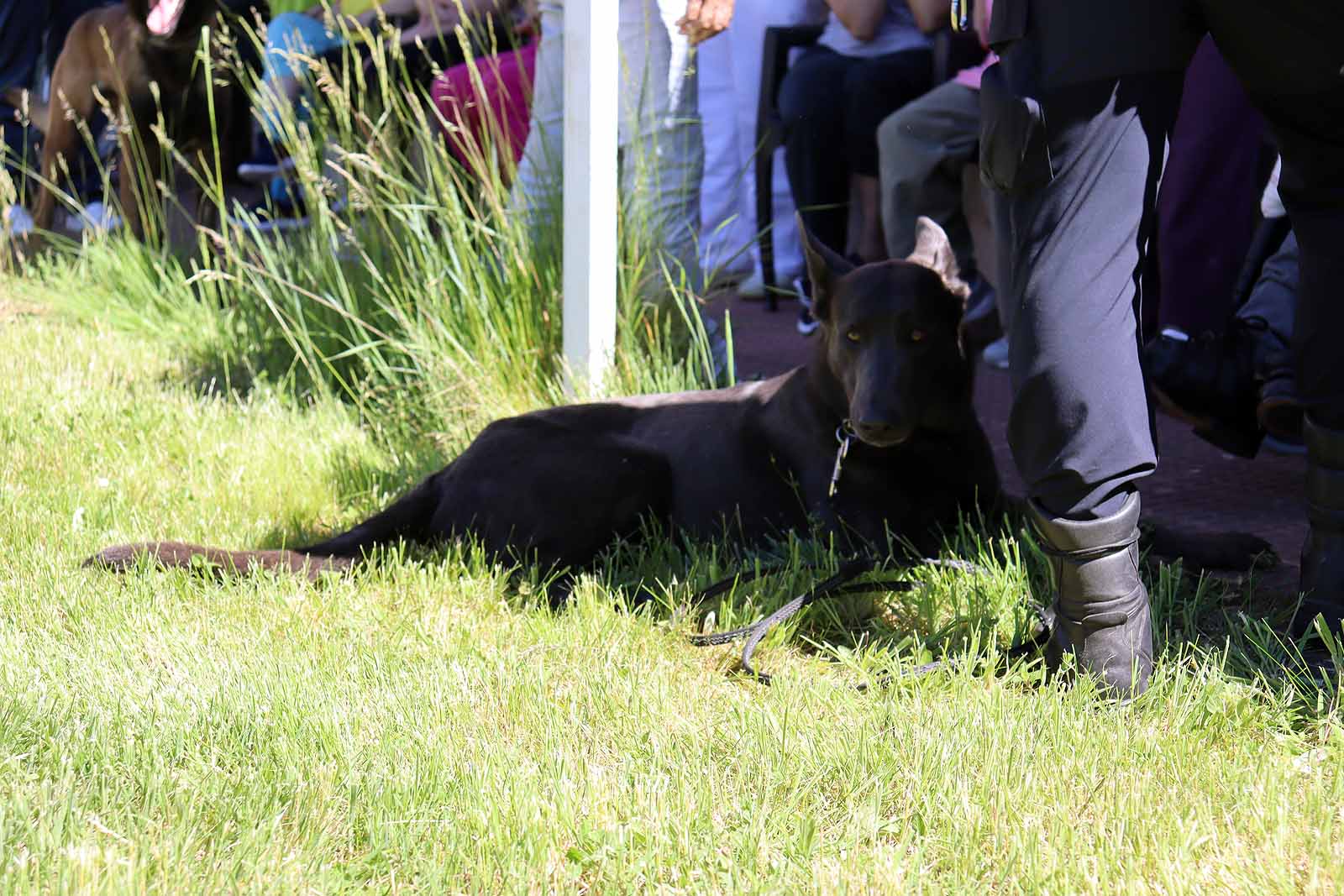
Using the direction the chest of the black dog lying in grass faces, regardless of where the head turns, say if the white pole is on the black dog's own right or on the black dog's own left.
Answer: on the black dog's own left

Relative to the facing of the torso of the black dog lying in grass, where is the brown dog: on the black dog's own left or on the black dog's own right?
on the black dog's own left

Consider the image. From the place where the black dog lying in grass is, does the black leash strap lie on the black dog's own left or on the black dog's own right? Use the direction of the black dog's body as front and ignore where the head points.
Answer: on the black dog's own right

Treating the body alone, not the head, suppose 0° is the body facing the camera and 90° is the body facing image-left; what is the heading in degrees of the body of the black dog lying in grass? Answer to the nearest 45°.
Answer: approximately 270°

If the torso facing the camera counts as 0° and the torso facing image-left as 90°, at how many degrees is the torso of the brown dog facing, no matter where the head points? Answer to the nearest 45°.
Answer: approximately 315°

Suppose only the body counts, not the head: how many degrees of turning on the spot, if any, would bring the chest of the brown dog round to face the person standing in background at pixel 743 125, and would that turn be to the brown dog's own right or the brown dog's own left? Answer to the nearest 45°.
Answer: approximately 45° to the brown dog's own left

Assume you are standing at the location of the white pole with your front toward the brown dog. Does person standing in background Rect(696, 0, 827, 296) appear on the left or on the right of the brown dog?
right
